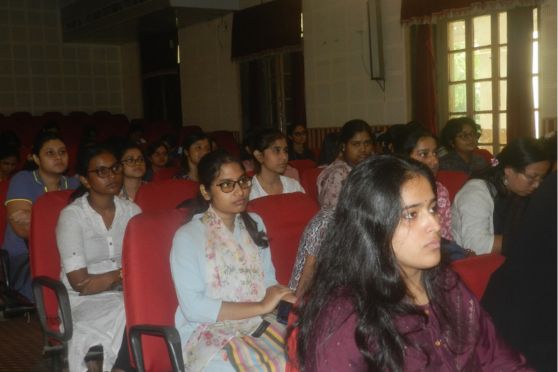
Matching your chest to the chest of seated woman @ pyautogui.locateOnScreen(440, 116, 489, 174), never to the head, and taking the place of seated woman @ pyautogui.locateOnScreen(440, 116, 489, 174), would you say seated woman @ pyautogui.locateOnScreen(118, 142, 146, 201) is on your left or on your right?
on your right

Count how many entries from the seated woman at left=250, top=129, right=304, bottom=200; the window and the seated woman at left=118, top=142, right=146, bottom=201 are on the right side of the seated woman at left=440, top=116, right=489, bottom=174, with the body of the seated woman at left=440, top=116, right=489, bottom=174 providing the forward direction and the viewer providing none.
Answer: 2

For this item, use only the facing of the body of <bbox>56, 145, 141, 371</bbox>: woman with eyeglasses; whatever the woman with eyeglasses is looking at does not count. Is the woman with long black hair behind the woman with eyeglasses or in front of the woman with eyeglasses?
in front

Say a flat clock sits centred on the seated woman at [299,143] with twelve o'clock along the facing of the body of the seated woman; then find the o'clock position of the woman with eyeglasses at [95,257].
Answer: The woman with eyeglasses is roughly at 2 o'clock from the seated woman.

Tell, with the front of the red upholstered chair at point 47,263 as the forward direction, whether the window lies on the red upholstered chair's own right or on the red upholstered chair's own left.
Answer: on the red upholstered chair's own left

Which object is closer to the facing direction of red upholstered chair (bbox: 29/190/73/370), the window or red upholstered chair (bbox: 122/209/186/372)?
the red upholstered chair

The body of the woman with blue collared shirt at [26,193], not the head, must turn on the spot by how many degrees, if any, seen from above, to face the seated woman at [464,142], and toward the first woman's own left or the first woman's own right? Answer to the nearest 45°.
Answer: approximately 45° to the first woman's own left

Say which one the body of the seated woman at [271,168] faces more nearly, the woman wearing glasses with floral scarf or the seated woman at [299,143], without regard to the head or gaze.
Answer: the woman wearing glasses with floral scarf

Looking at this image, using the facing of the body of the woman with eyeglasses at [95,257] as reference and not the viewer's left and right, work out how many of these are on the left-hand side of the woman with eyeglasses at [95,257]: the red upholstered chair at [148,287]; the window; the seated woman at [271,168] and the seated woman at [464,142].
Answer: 3

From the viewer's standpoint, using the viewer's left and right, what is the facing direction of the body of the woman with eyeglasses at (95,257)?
facing the viewer and to the right of the viewer
